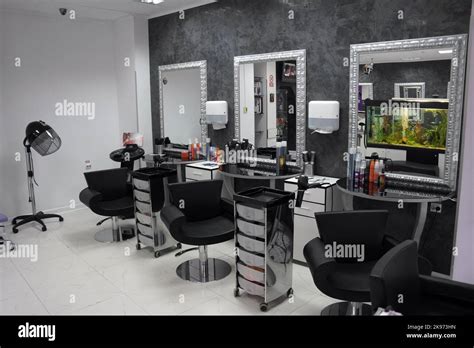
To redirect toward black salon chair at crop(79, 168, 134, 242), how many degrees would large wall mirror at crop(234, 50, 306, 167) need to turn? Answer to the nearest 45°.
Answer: approximately 45° to its right

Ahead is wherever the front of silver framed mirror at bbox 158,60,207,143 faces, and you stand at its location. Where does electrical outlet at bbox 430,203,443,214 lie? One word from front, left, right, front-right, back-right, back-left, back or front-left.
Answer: left

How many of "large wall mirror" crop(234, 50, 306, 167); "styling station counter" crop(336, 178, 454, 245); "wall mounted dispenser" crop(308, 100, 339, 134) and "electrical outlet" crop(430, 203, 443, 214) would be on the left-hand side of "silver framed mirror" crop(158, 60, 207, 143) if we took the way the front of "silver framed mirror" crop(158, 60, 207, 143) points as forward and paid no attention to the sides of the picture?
4

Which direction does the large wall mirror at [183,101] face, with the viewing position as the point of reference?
facing the viewer and to the left of the viewer

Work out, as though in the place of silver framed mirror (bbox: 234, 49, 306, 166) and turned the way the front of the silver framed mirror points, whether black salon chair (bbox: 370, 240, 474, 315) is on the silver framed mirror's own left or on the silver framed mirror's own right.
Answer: on the silver framed mirror's own left

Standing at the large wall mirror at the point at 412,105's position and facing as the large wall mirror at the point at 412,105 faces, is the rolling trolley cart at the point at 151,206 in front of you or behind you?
in front

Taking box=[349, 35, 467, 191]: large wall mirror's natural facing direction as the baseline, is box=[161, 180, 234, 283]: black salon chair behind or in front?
in front

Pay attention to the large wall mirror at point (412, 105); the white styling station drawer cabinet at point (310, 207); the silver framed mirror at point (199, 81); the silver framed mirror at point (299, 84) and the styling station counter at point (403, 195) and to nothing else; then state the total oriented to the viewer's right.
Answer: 0

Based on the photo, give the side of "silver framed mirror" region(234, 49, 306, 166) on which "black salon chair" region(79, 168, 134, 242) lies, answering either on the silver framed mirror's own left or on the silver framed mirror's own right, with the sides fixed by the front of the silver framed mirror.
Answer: on the silver framed mirror's own right

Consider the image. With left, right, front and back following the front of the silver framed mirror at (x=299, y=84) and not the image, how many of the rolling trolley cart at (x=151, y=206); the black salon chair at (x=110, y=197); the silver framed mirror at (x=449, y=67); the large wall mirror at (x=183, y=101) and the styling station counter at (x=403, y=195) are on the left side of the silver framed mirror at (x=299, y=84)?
2

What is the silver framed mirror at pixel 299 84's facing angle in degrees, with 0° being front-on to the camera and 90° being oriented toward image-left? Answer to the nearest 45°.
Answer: approximately 45°

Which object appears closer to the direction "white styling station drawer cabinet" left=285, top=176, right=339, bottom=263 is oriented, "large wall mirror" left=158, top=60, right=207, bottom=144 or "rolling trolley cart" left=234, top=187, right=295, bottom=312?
the rolling trolley cart

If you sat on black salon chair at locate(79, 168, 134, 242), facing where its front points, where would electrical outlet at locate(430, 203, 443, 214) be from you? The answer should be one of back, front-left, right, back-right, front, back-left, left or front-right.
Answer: front

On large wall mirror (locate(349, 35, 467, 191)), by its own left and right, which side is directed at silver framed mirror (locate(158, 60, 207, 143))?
right

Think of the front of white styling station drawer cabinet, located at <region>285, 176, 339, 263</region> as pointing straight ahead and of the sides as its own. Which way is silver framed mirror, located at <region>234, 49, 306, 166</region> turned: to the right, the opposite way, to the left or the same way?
the same way

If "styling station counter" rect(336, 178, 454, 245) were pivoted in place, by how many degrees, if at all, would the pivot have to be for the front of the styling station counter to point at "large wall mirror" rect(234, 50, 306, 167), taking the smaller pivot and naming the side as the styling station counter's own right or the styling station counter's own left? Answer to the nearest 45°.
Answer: approximately 90° to the styling station counter's own right

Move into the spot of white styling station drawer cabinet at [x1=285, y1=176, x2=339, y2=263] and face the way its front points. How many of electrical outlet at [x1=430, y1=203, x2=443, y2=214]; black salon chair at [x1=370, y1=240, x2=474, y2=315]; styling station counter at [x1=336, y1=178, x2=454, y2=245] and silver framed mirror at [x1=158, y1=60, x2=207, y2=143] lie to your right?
1

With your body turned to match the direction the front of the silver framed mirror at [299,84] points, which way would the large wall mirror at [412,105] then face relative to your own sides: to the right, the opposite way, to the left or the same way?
the same way
